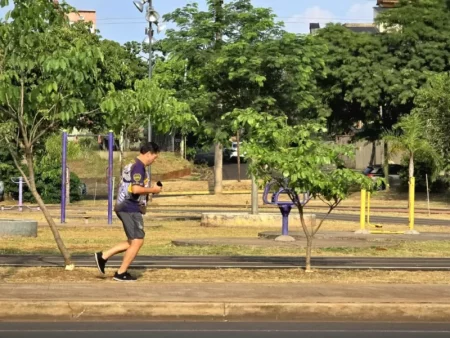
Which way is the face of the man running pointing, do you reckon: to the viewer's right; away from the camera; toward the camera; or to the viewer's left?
to the viewer's right

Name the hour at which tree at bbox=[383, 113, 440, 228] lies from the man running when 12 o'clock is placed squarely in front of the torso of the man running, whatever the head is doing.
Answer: The tree is roughly at 10 o'clock from the man running.

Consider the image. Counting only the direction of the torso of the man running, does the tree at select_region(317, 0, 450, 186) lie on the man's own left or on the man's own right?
on the man's own left

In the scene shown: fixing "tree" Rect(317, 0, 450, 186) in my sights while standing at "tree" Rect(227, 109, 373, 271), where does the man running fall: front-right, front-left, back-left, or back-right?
back-left

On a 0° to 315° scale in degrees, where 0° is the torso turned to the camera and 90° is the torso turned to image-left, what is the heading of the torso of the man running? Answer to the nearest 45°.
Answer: approximately 270°

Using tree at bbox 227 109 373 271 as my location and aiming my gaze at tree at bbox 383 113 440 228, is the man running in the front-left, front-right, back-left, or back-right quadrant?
back-left
